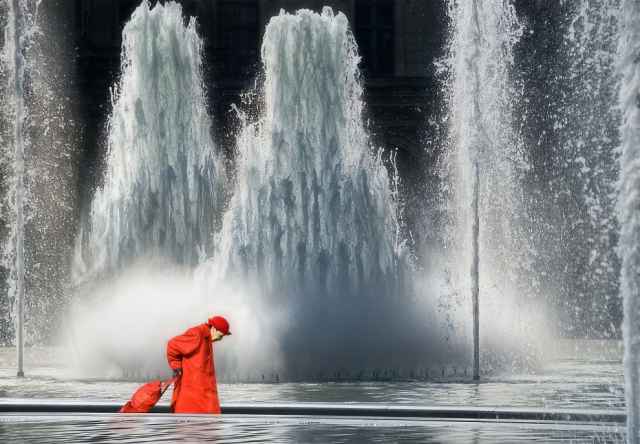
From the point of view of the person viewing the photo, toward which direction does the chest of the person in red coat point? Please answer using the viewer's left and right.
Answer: facing to the right of the viewer

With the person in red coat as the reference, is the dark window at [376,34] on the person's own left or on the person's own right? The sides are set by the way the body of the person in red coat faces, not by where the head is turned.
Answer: on the person's own left

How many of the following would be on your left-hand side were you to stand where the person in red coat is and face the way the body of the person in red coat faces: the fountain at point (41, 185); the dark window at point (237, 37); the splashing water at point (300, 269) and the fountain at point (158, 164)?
4

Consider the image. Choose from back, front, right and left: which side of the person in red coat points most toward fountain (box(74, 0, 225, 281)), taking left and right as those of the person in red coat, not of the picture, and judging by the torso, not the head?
left

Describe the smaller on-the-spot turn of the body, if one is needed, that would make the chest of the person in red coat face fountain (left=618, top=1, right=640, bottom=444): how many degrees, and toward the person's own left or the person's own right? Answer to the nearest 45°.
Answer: approximately 45° to the person's own right

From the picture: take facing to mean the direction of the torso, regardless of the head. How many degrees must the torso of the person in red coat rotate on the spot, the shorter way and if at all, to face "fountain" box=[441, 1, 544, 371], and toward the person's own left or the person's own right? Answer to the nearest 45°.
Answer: approximately 45° to the person's own left

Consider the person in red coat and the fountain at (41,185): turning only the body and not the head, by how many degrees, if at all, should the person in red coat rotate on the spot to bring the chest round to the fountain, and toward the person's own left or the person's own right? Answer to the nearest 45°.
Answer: approximately 90° to the person's own left

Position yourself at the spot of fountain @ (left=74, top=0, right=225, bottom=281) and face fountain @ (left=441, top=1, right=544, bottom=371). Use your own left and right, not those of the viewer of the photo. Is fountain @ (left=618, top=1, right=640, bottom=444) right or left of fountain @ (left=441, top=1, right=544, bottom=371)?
right

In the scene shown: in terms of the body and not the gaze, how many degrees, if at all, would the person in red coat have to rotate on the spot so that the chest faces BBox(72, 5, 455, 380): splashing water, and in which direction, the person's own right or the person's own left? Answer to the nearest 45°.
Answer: approximately 90° to the person's own left
